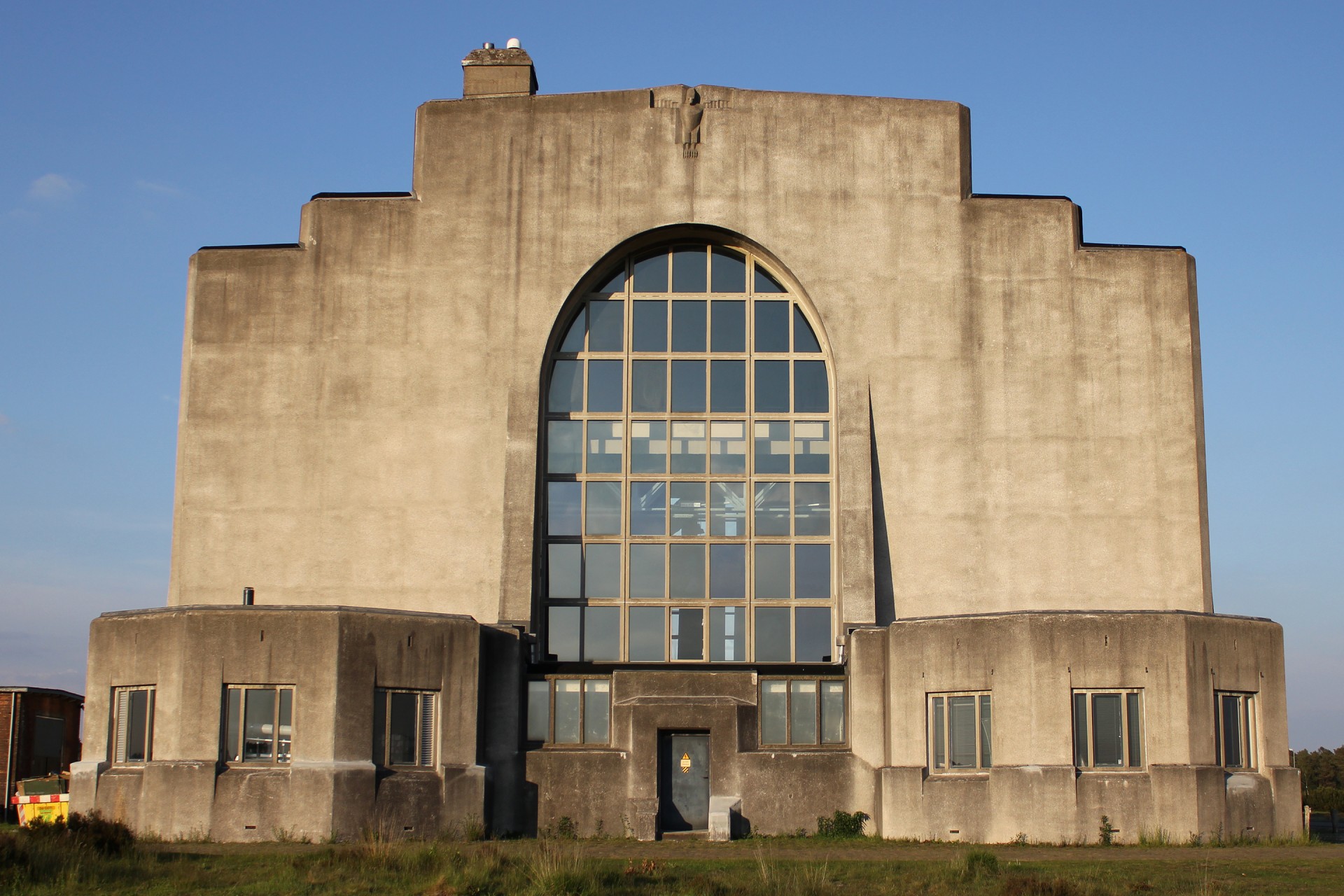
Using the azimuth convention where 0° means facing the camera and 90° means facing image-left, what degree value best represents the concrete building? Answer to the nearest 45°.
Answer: approximately 0°
